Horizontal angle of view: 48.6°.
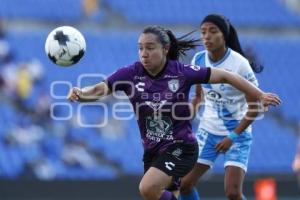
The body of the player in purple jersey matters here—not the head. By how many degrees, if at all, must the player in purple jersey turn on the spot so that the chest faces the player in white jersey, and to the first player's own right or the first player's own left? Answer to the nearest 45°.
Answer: approximately 180°

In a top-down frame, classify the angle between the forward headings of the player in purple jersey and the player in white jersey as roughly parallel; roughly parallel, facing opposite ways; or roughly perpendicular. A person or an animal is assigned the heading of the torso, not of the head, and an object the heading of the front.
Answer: roughly parallel

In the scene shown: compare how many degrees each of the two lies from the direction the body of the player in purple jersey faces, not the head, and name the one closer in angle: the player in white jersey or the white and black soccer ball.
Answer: the white and black soccer ball

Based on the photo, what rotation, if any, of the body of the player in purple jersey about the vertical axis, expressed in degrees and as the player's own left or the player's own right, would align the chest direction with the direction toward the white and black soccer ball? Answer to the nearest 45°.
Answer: approximately 45° to the player's own right

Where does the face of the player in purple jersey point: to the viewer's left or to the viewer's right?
to the viewer's left

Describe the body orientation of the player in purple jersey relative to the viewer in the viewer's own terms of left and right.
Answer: facing the viewer and to the left of the viewer

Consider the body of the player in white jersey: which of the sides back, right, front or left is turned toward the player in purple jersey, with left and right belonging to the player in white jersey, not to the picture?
front

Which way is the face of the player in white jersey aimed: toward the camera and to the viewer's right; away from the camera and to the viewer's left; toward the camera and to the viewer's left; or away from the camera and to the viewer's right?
toward the camera and to the viewer's left

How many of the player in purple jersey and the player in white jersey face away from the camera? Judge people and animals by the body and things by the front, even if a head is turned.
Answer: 0
